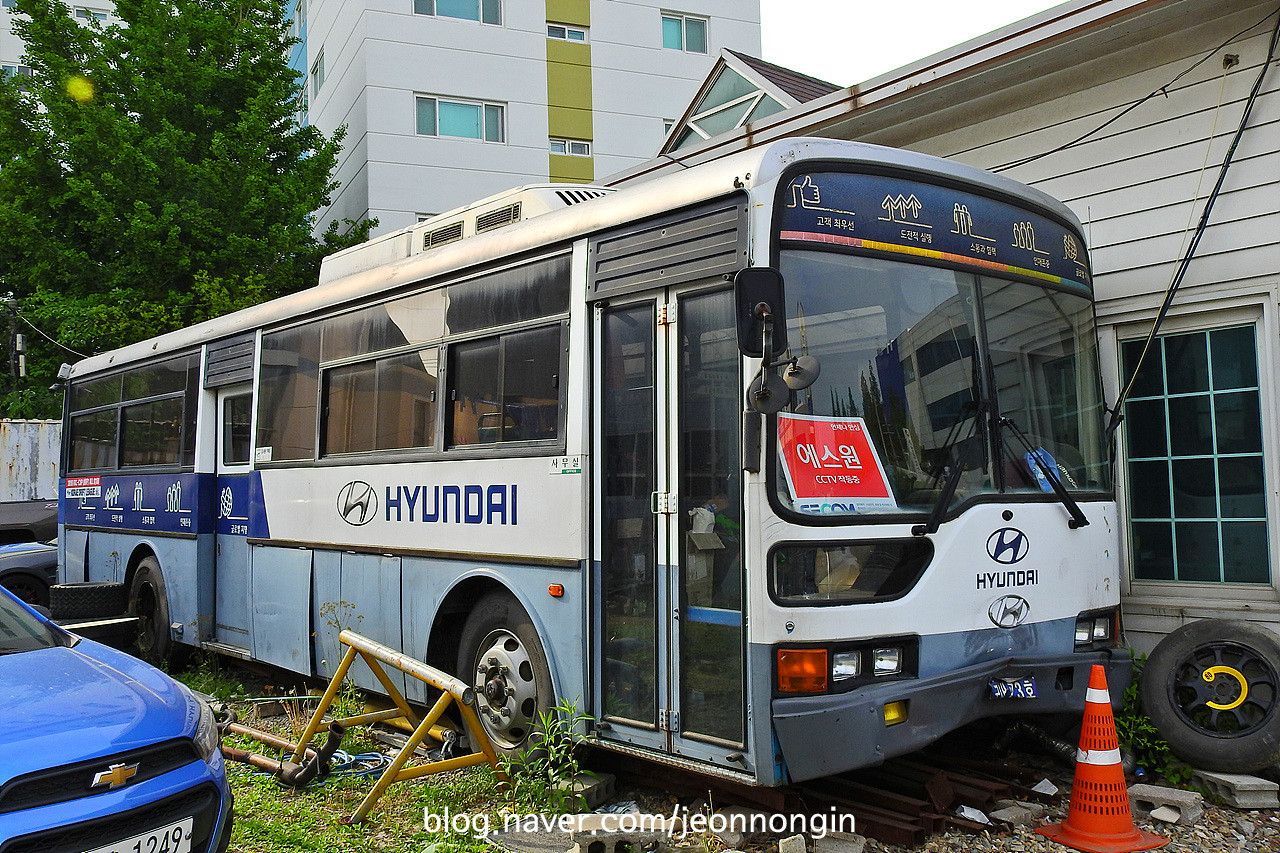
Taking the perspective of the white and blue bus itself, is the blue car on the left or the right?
on its right

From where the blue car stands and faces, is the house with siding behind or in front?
in front

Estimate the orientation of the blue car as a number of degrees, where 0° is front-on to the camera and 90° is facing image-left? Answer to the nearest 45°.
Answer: approximately 315°

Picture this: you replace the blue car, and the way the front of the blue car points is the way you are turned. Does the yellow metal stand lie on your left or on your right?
on your left

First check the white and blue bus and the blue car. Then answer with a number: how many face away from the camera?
0

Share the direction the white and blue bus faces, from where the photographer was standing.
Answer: facing the viewer and to the right of the viewer

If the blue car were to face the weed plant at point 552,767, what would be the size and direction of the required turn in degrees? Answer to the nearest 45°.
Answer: approximately 45° to its left

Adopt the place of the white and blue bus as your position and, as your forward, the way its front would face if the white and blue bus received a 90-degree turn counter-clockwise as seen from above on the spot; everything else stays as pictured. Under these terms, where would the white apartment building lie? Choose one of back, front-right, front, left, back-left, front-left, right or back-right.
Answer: front-left

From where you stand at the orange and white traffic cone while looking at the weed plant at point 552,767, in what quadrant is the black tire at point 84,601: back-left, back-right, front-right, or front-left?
front-right

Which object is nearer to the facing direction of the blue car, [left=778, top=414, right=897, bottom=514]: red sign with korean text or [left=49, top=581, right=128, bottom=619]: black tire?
the red sign with korean text

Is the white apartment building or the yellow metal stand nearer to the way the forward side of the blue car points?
the yellow metal stand
